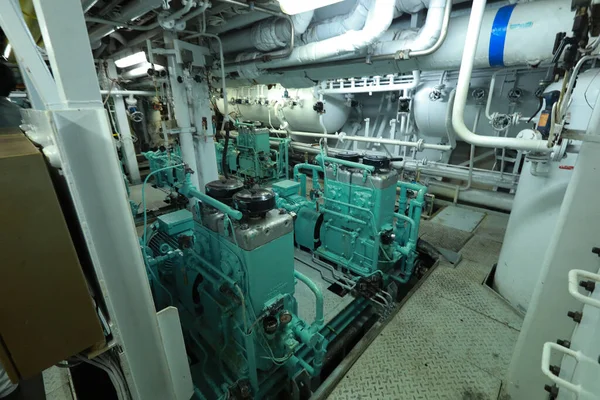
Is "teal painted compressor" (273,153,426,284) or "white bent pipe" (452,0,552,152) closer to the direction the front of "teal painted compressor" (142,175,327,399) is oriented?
the white bent pipe

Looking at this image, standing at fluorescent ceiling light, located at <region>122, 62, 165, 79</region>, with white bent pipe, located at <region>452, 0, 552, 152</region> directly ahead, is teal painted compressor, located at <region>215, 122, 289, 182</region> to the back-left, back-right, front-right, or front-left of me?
front-left

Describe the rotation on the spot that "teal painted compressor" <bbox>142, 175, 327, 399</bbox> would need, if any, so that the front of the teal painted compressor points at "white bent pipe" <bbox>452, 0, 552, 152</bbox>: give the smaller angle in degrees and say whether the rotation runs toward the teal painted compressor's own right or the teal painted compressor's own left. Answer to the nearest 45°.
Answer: approximately 45° to the teal painted compressor's own left

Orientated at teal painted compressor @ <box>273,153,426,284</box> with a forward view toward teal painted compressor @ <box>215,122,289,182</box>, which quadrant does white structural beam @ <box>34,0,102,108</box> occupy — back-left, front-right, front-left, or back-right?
back-left

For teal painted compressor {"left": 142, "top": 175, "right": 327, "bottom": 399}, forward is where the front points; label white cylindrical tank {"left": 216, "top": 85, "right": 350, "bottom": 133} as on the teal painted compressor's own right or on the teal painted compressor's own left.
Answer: on the teal painted compressor's own left

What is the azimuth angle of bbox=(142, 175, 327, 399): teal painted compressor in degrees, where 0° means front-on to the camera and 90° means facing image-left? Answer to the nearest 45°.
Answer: approximately 315°

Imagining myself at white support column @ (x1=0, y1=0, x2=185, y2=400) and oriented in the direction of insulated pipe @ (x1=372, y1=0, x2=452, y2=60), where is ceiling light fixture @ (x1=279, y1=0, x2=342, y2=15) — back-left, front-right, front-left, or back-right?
front-left

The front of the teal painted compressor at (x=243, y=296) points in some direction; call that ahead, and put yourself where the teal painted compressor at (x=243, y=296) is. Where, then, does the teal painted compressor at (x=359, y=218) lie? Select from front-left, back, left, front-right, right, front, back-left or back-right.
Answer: left
